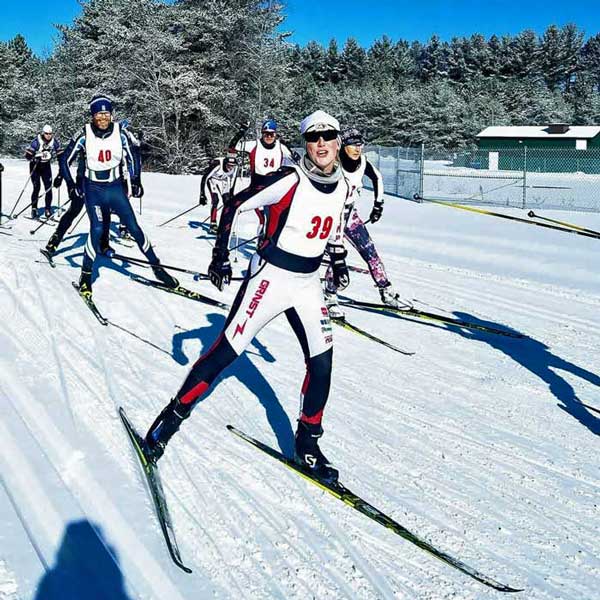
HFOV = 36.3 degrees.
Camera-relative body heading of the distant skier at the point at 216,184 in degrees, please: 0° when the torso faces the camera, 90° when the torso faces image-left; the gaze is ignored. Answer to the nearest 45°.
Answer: approximately 315°

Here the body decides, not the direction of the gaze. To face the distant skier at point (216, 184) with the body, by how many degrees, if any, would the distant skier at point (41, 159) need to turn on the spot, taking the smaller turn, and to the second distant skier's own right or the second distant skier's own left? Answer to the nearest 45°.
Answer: approximately 45° to the second distant skier's own left

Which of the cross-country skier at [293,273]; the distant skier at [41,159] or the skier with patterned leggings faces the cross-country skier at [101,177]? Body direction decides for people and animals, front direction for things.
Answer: the distant skier

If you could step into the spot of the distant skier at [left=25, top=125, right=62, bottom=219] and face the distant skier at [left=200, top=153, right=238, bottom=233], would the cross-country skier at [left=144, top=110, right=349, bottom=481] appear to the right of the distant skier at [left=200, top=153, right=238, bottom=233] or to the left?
right

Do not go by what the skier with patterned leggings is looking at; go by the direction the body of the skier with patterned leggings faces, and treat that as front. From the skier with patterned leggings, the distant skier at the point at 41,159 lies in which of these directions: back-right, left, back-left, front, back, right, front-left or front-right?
back

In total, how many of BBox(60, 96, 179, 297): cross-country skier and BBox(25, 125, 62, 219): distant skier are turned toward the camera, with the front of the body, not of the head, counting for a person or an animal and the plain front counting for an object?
2
